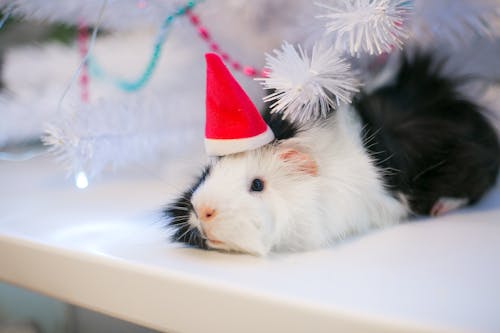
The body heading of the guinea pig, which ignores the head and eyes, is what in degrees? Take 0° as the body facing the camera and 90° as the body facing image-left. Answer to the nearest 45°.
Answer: approximately 45°
